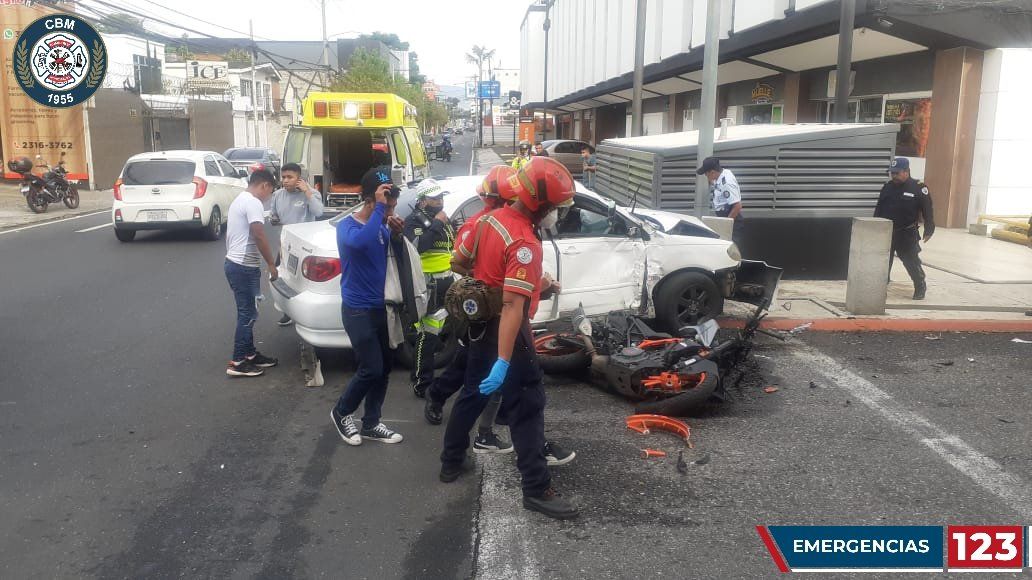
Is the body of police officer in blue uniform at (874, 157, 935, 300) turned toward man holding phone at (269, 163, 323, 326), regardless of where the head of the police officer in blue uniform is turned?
yes

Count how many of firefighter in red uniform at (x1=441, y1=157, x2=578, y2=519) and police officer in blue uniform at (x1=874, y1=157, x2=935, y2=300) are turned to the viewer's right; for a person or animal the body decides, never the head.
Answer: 1

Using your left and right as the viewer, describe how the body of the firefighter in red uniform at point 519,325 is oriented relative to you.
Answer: facing to the right of the viewer

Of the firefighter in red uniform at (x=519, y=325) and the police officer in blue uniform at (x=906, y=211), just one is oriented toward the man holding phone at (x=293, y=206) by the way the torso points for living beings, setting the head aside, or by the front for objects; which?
the police officer in blue uniform

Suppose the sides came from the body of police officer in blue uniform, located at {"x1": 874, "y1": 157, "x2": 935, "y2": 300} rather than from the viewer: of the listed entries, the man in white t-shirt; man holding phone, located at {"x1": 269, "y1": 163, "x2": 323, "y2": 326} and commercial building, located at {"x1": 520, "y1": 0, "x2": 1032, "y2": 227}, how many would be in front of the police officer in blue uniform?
2

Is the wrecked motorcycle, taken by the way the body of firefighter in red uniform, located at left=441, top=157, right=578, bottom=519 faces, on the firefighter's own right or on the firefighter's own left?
on the firefighter's own left

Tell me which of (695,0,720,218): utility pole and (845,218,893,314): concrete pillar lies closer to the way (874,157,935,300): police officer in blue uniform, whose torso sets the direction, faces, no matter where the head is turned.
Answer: the concrete pillar

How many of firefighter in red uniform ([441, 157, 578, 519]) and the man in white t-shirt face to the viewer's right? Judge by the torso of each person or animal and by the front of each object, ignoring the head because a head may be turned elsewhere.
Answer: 2

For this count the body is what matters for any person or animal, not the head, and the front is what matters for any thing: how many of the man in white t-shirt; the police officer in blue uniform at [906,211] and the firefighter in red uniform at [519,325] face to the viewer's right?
2

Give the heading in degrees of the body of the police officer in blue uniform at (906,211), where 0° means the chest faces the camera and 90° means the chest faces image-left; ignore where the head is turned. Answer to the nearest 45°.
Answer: approximately 45°

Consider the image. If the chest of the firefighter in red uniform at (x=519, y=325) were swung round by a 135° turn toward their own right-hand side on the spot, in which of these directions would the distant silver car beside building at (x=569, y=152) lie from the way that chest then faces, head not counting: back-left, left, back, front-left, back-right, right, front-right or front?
back-right

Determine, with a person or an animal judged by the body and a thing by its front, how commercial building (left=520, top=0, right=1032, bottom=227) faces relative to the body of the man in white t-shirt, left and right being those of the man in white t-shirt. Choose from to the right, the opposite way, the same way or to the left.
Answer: the opposite way

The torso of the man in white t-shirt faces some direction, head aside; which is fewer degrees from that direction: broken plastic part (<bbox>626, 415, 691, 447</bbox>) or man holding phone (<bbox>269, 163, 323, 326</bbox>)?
the broken plastic part

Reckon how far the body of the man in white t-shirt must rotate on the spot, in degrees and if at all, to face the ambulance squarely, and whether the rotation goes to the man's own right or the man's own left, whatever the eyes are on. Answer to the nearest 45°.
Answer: approximately 90° to the man's own left

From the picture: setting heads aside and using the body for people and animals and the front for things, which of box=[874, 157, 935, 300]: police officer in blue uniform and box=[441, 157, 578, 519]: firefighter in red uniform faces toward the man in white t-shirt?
the police officer in blue uniform
